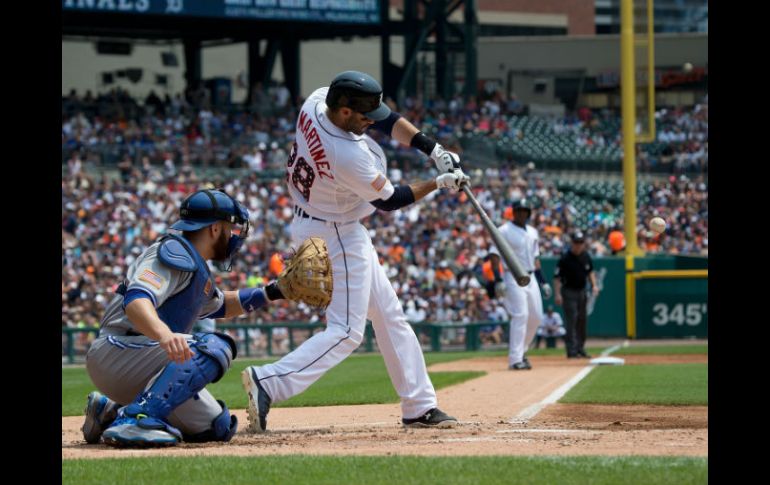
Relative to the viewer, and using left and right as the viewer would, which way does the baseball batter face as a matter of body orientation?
facing to the right of the viewer

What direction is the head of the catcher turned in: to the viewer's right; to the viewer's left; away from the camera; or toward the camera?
to the viewer's right

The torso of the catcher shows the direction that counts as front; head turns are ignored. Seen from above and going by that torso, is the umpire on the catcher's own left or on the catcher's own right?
on the catcher's own left

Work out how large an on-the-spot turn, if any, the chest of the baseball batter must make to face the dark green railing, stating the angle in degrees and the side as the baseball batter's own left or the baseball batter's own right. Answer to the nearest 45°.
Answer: approximately 90° to the baseball batter's own left

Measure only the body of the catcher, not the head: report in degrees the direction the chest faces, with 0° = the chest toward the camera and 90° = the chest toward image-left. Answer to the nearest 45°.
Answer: approximately 270°

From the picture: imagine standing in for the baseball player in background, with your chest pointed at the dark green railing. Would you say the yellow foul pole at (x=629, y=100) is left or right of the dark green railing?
right

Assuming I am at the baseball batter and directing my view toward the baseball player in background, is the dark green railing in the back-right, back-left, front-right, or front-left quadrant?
front-left

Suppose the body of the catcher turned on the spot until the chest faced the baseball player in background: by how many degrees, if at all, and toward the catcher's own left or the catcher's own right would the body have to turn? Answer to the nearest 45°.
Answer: approximately 45° to the catcher's own left

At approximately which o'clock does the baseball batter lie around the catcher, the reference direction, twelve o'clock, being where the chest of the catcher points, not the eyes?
The baseball batter is roughly at 11 o'clock from the catcher.

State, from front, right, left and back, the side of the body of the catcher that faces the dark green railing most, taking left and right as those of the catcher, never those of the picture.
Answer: left
